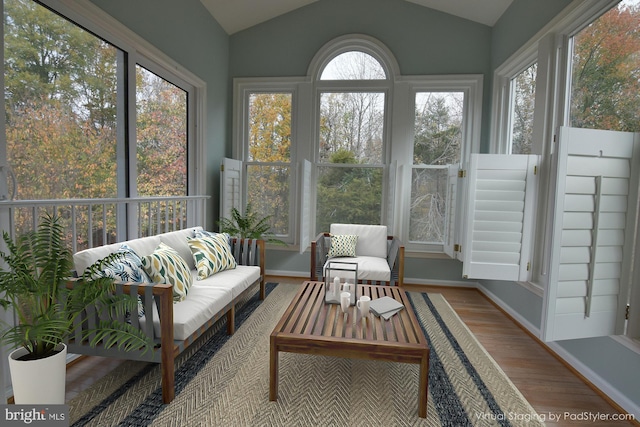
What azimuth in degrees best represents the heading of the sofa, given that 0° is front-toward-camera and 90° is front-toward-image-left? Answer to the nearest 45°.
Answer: approximately 315°

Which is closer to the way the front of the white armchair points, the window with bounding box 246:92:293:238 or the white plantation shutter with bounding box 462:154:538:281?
the white plantation shutter

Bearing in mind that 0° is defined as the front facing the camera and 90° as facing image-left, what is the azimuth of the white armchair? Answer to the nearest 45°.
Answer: approximately 0°

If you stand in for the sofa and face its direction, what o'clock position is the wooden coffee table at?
The wooden coffee table is roughly at 12 o'clock from the sofa.

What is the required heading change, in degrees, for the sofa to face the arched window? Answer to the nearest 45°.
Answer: approximately 90° to its left

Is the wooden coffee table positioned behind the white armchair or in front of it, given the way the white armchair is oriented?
in front

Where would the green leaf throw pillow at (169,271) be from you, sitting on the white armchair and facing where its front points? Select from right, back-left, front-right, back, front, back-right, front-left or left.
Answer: front-right

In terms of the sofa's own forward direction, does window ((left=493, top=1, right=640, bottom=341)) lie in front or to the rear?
in front

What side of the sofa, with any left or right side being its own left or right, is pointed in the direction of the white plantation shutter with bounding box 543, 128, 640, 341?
front

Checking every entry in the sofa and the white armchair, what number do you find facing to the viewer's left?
0

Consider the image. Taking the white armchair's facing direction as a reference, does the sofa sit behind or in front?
in front

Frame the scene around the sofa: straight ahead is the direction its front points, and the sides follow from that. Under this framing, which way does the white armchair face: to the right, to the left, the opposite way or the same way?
to the right
